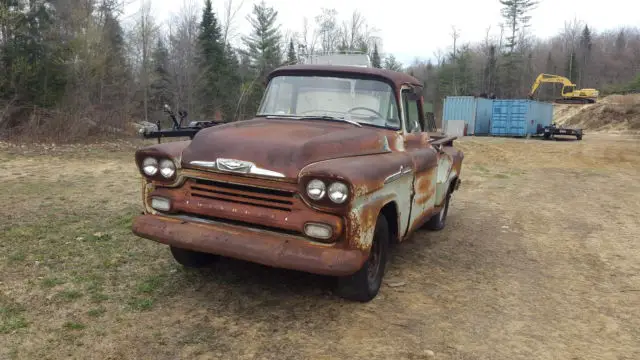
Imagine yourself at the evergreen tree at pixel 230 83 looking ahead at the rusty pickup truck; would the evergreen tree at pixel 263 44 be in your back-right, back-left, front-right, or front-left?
back-left

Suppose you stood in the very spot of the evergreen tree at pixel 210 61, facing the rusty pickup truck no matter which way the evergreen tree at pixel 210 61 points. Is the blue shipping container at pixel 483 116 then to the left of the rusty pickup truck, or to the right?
left

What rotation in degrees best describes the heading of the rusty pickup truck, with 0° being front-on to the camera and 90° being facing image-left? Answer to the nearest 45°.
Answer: approximately 45°

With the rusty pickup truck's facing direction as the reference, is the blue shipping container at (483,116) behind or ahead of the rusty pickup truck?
behind

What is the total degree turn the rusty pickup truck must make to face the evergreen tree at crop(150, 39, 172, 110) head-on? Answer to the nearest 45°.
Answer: approximately 135° to its right

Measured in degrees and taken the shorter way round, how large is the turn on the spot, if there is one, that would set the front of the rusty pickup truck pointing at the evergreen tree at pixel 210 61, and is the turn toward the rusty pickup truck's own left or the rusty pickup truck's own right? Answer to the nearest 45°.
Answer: approximately 135° to the rusty pickup truck's own right

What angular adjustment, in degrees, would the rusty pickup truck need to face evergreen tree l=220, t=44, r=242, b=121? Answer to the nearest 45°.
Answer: approximately 135° to its right

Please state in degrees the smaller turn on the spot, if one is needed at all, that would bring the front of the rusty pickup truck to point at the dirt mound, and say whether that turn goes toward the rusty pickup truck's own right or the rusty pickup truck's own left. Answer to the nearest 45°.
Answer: approximately 180°

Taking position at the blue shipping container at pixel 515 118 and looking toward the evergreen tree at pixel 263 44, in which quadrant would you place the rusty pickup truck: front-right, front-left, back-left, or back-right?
back-left
